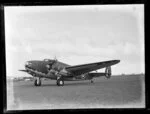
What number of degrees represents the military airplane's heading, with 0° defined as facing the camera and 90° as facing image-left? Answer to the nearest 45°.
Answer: approximately 45°
